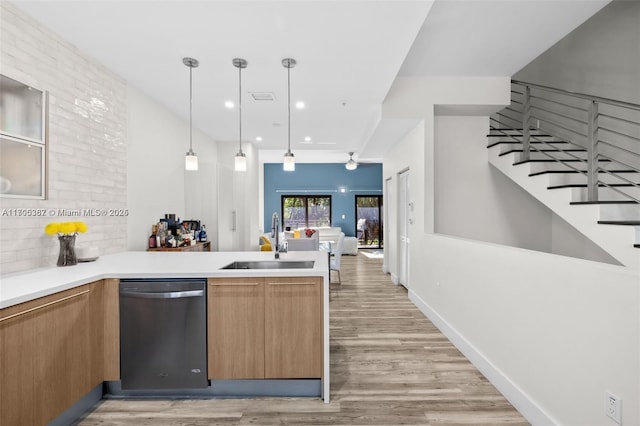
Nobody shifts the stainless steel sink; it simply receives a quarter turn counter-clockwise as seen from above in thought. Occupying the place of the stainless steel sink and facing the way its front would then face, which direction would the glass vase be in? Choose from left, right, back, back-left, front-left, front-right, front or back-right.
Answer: back

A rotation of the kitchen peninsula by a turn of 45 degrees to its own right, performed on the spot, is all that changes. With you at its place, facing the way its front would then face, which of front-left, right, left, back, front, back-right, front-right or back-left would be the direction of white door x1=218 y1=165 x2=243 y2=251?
back-right

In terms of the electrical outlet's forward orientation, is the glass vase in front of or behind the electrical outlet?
in front

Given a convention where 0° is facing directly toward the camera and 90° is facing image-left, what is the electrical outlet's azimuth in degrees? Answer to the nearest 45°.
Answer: approximately 45°

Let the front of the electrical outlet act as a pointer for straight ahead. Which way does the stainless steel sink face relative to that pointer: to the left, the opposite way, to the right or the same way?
to the left

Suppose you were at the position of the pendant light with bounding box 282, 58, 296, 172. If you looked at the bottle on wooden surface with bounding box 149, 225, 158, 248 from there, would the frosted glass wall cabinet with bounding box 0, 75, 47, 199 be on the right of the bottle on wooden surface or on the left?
left

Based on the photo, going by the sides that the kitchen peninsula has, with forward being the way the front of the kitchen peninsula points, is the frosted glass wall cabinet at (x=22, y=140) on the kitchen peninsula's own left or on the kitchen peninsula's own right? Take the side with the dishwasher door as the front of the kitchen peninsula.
on the kitchen peninsula's own right

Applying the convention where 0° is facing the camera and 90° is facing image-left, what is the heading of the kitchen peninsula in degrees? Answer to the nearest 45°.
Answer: approximately 0°
